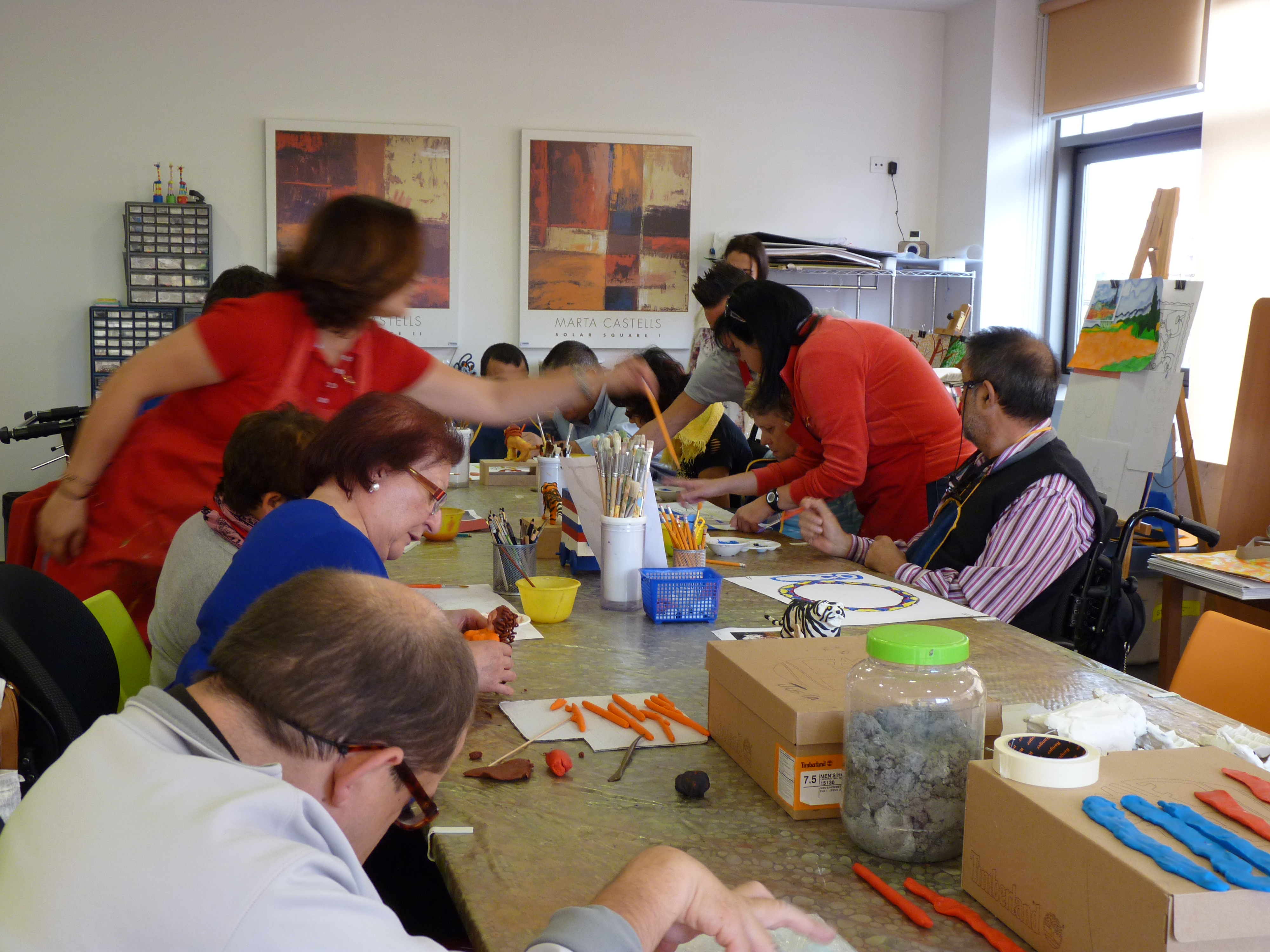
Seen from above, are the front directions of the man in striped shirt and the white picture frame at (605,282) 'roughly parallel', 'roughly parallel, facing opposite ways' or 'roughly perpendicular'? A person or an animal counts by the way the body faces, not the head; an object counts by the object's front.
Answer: roughly perpendicular

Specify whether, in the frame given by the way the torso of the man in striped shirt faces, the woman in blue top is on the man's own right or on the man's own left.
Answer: on the man's own left

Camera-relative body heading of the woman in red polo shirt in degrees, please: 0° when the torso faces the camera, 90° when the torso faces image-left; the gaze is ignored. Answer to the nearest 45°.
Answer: approximately 315°

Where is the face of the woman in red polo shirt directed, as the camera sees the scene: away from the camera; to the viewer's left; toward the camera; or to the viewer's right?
to the viewer's right

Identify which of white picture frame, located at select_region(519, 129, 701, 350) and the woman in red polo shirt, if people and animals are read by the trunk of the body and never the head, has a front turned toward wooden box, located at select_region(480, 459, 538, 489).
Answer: the white picture frame

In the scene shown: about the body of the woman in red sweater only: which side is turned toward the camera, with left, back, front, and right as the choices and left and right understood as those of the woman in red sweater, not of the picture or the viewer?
left

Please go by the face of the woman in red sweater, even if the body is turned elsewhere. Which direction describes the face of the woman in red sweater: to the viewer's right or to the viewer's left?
to the viewer's left

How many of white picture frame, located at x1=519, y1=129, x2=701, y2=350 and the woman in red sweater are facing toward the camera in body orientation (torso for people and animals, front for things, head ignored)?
1

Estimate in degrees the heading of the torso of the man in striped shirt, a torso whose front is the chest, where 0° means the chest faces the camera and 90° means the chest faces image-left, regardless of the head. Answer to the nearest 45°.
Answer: approximately 90°

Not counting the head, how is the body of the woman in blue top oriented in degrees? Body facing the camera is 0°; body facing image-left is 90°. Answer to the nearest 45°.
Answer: approximately 270°

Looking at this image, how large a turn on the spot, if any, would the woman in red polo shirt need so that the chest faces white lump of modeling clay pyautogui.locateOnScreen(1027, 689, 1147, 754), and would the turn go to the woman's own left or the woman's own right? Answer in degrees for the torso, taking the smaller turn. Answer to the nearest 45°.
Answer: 0° — they already face it

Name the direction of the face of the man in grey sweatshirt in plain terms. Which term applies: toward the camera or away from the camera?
away from the camera

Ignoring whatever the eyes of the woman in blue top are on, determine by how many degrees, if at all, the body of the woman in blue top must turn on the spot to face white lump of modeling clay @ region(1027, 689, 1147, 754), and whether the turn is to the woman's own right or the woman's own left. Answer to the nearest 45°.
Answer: approximately 45° to the woman's own right

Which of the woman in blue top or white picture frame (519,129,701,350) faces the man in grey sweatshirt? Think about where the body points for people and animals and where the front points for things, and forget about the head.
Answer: the white picture frame

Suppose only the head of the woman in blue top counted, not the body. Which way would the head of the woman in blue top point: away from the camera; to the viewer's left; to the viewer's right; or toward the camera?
to the viewer's right
